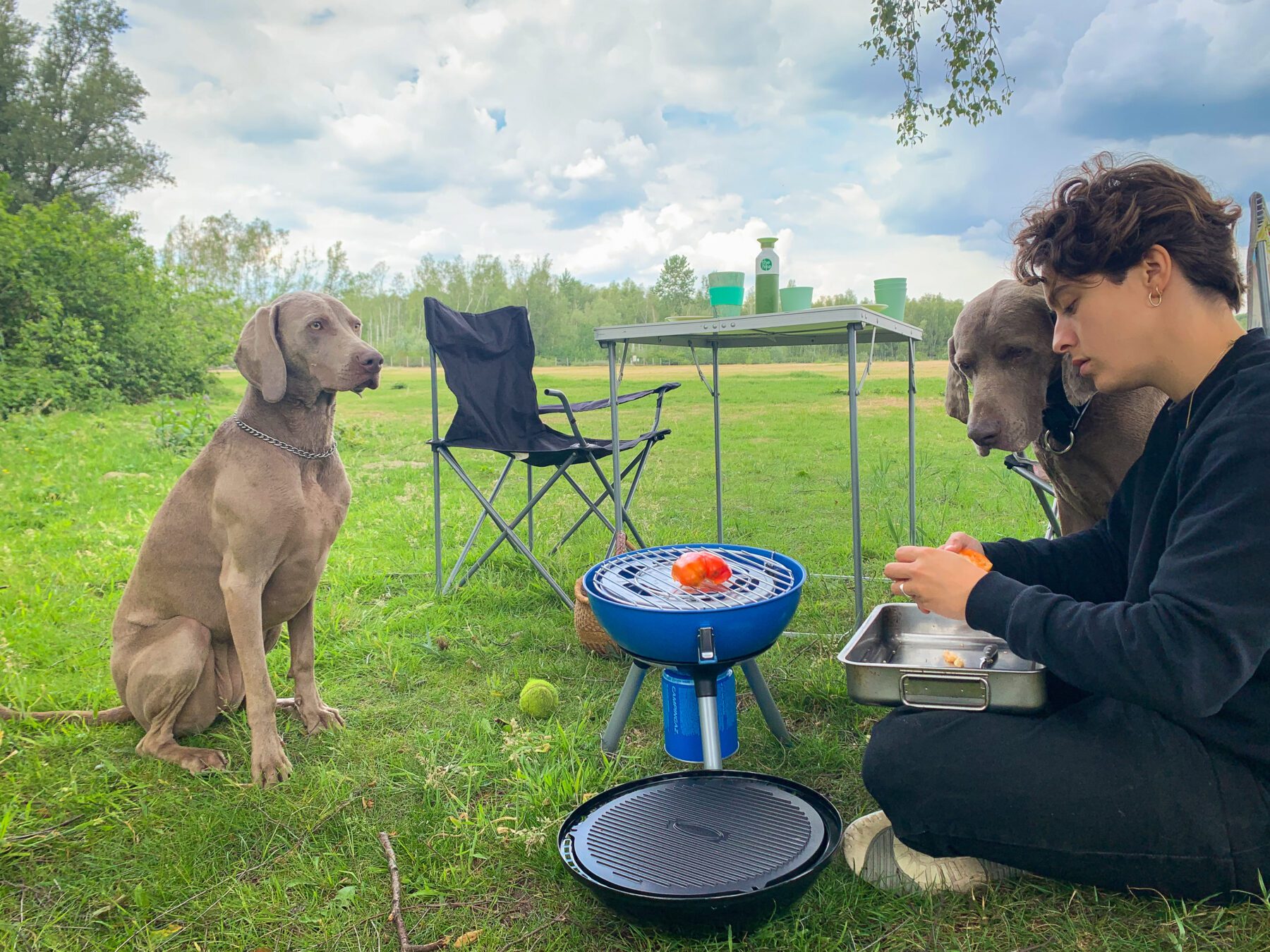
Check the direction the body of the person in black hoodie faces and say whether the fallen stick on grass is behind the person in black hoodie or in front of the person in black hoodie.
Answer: in front

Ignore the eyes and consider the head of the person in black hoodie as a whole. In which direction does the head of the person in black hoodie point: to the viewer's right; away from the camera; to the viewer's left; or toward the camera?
to the viewer's left

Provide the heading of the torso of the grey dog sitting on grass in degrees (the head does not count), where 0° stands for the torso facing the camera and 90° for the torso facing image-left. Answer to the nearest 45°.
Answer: approximately 315°

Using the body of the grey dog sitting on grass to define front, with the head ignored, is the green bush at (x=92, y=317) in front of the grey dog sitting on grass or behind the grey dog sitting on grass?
behind

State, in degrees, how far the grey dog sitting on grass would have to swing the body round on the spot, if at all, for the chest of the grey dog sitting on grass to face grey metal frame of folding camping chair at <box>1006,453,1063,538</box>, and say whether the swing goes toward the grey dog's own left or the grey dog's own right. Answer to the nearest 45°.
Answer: approximately 45° to the grey dog's own left

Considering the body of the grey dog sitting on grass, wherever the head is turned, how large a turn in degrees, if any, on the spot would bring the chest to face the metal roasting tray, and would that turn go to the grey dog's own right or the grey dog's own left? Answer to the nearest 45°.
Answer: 0° — it already faces it

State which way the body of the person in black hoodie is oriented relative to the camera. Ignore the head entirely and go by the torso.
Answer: to the viewer's left

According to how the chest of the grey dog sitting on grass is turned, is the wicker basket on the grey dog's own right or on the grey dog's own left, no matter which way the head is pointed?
on the grey dog's own left

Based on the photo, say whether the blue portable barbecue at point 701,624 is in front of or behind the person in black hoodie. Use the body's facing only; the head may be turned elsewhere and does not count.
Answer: in front

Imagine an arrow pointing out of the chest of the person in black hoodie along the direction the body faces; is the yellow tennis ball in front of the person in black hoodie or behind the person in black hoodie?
in front

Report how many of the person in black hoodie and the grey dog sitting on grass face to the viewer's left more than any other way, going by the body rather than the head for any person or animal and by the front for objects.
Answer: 1

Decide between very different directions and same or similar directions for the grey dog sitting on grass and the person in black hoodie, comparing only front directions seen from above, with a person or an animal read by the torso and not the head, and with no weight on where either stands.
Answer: very different directions

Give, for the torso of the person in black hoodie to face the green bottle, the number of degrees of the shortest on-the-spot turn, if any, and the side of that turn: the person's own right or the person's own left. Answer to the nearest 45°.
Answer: approximately 45° to the person's own right

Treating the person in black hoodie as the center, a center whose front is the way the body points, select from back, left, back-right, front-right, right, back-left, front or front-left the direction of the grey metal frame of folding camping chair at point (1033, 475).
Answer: right
